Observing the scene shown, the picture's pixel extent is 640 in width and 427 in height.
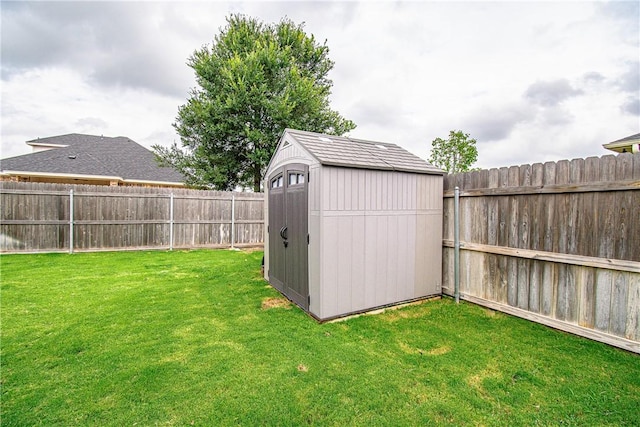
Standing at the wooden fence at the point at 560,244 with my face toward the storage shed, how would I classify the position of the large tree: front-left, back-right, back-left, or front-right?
front-right

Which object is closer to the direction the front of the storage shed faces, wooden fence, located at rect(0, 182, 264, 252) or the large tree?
the wooden fence

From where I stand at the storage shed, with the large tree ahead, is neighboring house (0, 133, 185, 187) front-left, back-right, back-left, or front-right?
front-left

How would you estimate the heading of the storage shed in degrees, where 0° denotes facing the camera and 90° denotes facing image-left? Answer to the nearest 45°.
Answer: approximately 45°

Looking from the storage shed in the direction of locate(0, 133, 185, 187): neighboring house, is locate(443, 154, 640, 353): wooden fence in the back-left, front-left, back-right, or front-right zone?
back-right

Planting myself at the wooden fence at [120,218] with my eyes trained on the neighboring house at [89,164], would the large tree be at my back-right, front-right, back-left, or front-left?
front-right

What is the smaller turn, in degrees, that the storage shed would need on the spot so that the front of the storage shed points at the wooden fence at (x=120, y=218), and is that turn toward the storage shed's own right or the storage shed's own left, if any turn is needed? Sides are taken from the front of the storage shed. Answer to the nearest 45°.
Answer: approximately 90° to the storage shed's own right

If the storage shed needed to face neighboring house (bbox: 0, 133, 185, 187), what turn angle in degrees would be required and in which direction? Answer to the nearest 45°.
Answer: approximately 90° to its right

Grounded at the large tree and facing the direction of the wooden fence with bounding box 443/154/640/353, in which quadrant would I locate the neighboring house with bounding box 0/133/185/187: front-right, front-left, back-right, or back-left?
back-right

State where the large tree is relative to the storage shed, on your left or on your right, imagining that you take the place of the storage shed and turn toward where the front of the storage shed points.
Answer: on your right

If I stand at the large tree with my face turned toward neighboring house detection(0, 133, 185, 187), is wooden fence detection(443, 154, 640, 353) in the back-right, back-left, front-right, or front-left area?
back-left

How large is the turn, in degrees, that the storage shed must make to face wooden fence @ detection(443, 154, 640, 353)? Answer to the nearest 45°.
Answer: approximately 135° to its left
